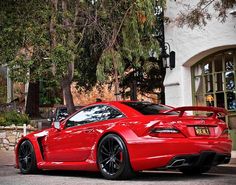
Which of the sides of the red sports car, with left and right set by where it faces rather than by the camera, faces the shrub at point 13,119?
front

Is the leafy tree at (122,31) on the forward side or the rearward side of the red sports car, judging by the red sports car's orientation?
on the forward side

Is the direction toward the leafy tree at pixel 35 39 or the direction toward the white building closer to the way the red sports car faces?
the leafy tree

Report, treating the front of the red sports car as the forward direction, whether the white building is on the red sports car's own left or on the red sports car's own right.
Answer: on the red sports car's own right

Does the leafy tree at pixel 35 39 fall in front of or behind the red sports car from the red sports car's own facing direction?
in front

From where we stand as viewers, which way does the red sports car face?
facing away from the viewer and to the left of the viewer

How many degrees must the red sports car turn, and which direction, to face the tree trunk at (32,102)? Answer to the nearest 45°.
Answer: approximately 45° to its right
